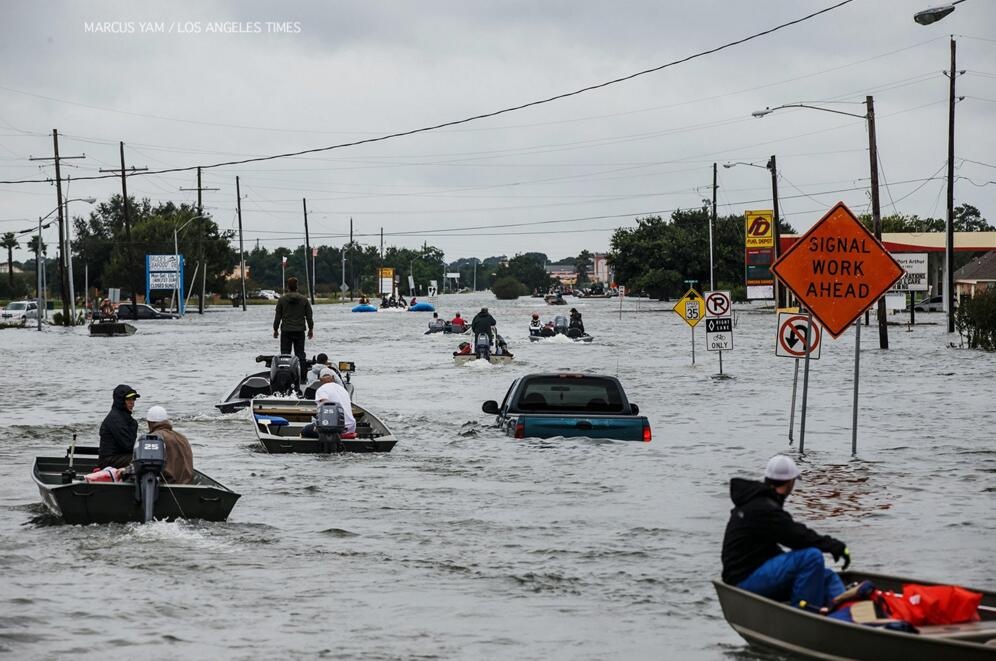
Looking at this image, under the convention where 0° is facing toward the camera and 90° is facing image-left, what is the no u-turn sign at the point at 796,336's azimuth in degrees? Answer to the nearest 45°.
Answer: approximately 0°

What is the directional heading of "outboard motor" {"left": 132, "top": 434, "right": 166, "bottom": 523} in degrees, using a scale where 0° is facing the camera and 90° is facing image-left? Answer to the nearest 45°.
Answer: approximately 180°

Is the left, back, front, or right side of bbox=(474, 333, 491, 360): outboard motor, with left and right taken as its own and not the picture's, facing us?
back

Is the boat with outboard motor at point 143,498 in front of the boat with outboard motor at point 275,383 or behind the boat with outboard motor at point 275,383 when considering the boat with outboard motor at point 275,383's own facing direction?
behind

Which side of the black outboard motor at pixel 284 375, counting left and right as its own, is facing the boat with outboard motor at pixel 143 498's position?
back

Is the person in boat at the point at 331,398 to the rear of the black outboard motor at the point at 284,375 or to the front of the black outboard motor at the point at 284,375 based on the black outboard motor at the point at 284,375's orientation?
to the rear

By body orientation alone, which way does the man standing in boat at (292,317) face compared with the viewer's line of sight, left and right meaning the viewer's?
facing away from the viewer

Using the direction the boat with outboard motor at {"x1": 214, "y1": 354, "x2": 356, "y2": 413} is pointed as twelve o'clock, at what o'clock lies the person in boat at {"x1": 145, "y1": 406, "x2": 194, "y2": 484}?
The person in boat is roughly at 6 o'clock from the boat with outboard motor.

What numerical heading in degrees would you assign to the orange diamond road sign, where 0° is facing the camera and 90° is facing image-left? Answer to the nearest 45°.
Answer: approximately 0°

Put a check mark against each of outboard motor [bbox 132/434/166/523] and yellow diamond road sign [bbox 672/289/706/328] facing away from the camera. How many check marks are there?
1

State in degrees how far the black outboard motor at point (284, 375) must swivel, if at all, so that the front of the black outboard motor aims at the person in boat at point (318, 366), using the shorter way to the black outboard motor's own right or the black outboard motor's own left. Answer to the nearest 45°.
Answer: approximately 45° to the black outboard motor's own right

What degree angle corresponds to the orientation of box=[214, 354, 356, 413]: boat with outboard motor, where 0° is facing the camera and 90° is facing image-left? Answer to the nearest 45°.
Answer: approximately 180°

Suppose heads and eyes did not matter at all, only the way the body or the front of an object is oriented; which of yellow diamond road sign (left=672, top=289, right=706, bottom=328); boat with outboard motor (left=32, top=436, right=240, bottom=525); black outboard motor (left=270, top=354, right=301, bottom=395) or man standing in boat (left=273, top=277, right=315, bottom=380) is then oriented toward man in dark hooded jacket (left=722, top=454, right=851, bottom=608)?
the yellow diamond road sign
